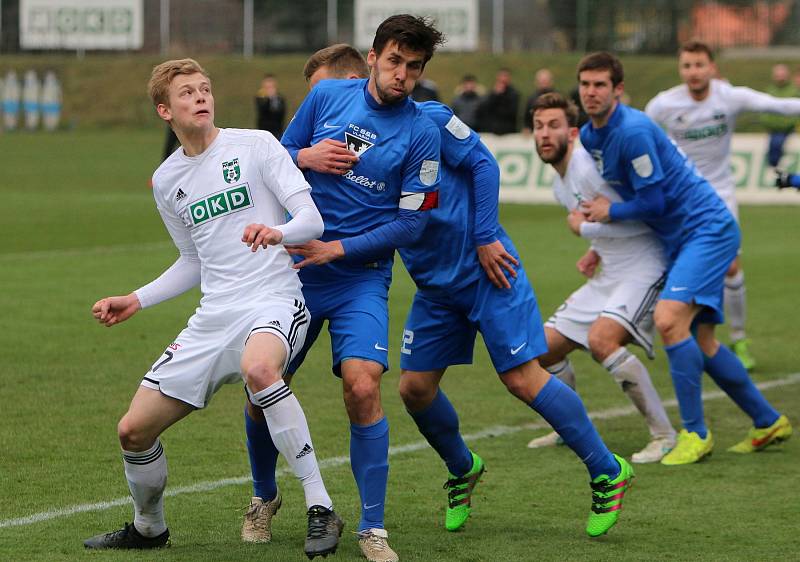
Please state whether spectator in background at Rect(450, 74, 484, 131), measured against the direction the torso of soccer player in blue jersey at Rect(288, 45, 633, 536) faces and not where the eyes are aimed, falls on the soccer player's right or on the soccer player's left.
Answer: on the soccer player's right

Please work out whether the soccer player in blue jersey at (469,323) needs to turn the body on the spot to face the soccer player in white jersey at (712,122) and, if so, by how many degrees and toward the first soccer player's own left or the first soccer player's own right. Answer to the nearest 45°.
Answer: approximately 135° to the first soccer player's own right

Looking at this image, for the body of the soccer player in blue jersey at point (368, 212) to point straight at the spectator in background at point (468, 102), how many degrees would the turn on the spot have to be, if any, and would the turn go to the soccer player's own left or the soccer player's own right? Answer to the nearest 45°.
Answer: approximately 180°

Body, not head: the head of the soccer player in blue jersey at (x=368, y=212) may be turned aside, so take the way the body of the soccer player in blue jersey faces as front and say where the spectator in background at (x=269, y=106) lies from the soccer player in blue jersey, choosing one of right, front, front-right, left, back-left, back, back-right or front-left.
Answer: back

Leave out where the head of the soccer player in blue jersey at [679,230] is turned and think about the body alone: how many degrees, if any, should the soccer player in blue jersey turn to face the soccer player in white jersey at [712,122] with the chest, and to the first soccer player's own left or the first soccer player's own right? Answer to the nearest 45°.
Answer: approximately 135° to the first soccer player's own right

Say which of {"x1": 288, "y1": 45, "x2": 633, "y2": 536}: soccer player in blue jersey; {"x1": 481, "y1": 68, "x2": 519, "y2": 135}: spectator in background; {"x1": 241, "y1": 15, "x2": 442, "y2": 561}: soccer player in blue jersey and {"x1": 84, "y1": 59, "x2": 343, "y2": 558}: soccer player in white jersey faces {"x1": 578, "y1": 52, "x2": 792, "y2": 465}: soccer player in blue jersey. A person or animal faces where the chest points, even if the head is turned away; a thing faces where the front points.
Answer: the spectator in background

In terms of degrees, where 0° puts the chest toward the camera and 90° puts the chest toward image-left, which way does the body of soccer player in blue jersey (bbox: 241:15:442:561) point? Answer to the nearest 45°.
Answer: approximately 0°
